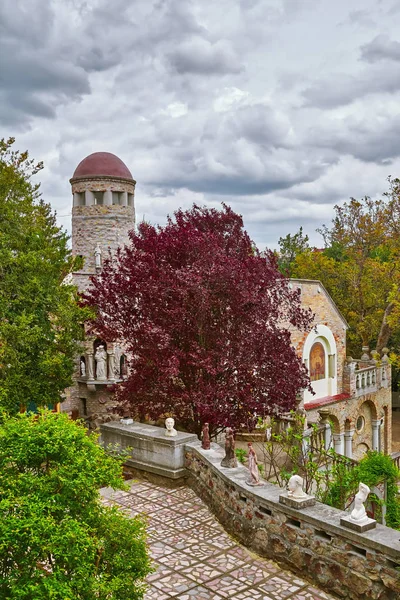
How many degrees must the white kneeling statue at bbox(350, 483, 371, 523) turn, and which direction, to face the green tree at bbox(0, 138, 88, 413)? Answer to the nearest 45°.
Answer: approximately 90° to its right

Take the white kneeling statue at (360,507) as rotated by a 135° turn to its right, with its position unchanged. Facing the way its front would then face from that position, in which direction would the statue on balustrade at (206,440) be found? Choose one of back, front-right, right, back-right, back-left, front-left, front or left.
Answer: front-left

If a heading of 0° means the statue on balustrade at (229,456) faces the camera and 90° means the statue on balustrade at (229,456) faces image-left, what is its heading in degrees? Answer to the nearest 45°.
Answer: approximately 45°

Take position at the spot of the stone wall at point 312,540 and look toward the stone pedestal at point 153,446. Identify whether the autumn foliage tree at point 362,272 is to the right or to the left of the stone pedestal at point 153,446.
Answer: right

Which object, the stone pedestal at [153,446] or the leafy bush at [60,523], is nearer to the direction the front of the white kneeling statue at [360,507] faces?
the leafy bush

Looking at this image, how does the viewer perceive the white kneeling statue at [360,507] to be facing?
facing the viewer and to the left of the viewer

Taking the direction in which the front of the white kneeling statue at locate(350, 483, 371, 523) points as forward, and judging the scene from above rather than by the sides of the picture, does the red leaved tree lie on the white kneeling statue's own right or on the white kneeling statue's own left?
on the white kneeling statue's own right

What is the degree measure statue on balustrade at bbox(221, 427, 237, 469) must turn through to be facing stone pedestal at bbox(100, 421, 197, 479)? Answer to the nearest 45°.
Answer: approximately 90° to its right

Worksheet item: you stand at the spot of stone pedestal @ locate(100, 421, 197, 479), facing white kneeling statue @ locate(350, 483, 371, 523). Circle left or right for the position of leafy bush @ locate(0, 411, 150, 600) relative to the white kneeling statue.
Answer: right

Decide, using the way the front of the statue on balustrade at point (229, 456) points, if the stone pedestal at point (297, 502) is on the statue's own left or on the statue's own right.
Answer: on the statue's own left

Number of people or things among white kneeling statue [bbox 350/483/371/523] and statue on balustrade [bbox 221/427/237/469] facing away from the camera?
0

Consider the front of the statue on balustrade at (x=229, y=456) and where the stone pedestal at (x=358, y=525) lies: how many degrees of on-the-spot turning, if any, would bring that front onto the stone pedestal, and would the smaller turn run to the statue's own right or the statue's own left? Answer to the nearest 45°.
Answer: approximately 90° to the statue's own left

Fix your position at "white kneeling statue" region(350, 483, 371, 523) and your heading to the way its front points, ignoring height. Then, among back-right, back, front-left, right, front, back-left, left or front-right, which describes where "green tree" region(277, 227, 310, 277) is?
back-right

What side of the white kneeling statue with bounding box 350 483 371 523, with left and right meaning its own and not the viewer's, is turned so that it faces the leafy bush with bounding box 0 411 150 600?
front
